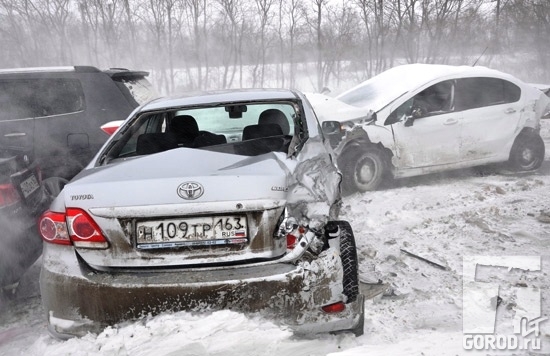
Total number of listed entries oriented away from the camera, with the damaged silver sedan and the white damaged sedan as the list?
1

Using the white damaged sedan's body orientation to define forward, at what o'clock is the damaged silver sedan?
The damaged silver sedan is roughly at 11 o'clock from the white damaged sedan.

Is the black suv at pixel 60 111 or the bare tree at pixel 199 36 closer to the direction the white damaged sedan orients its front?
the black suv

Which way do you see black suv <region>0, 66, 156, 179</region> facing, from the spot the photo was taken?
facing away from the viewer and to the left of the viewer

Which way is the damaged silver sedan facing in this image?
away from the camera

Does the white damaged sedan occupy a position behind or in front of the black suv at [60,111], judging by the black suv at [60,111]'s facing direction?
behind

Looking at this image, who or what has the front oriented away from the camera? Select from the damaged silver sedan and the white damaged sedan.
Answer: the damaged silver sedan

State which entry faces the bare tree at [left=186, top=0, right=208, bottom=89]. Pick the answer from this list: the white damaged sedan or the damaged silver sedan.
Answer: the damaged silver sedan

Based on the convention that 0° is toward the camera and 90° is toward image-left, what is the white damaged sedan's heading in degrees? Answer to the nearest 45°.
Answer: approximately 45°

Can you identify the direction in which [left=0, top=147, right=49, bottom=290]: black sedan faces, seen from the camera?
facing away from the viewer and to the left of the viewer

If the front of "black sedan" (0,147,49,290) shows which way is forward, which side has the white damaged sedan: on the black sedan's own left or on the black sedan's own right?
on the black sedan's own right
